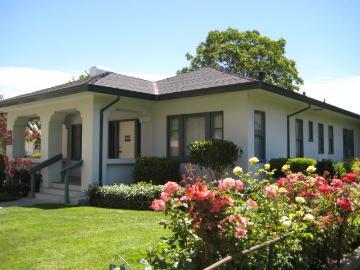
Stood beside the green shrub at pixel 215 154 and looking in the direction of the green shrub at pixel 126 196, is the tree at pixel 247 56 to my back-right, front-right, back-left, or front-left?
back-right

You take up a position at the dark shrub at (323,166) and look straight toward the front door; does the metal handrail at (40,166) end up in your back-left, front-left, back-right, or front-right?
front-left

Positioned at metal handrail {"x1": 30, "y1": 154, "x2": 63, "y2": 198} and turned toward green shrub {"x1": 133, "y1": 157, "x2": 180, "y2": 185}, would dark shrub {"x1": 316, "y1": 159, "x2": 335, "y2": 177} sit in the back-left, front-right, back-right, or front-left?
front-left

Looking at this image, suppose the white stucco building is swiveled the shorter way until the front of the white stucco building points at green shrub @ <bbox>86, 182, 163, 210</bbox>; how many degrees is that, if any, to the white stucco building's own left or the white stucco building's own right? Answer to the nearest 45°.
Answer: approximately 45° to the white stucco building's own left

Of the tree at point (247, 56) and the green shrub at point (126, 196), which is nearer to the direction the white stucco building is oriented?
the green shrub

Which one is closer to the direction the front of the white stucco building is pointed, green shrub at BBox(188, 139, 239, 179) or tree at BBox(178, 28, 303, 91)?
the green shrub

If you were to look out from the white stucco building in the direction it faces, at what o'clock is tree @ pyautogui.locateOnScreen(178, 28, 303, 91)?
The tree is roughly at 5 o'clock from the white stucco building.

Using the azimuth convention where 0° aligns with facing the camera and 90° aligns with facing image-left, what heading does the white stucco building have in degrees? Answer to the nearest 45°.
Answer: approximately 45°
